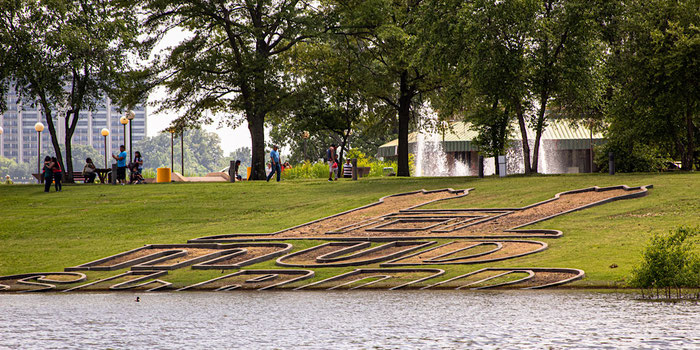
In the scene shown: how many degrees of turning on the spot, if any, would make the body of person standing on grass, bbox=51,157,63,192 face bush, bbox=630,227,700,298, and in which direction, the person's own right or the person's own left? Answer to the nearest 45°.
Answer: approximately 90° to the person's own left

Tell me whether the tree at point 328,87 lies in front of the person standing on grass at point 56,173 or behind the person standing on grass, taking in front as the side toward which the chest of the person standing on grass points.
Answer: behind

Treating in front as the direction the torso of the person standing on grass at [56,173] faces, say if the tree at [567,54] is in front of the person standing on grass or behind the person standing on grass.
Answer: behind
